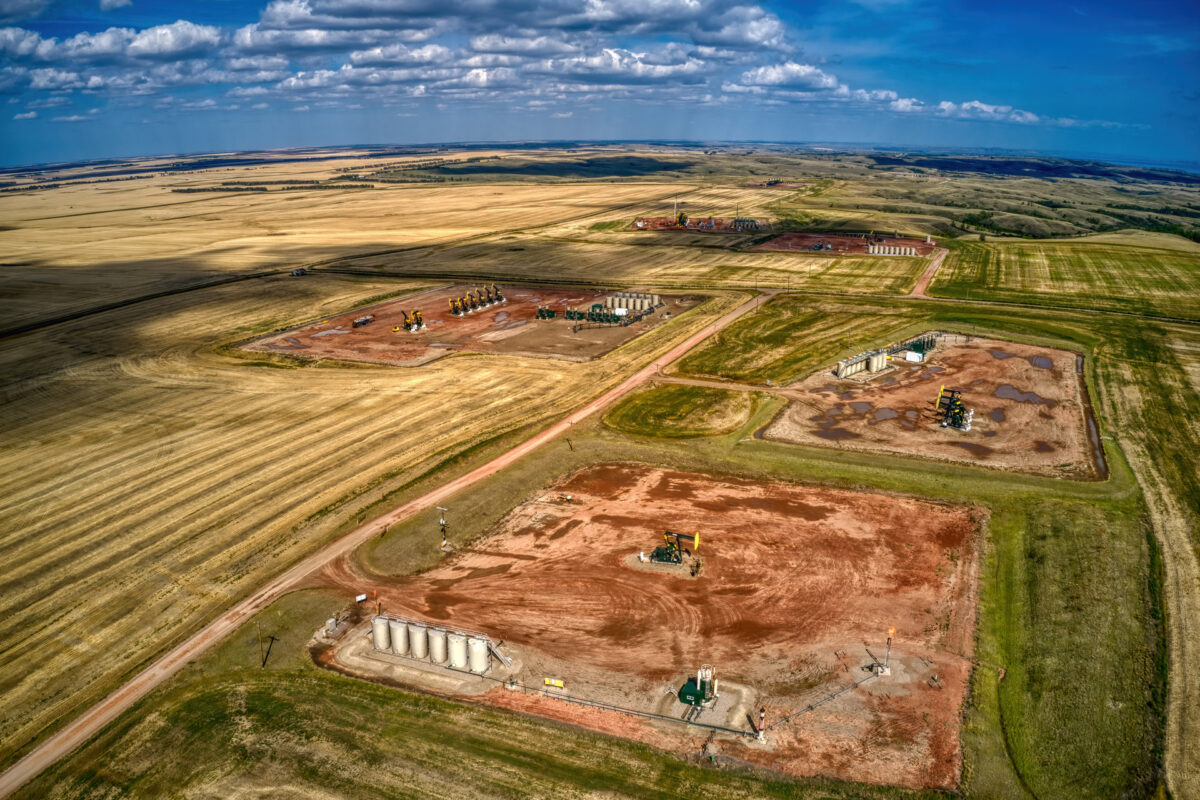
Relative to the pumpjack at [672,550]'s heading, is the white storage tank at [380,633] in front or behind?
behind

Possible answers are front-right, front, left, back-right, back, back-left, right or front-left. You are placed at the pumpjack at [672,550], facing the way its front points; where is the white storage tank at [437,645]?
back-right

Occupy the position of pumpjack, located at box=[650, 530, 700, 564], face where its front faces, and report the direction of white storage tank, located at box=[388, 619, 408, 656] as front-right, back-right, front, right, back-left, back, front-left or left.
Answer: back-right

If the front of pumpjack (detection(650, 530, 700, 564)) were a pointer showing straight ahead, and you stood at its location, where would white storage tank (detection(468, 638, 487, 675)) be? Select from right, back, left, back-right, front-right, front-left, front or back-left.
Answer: back-right

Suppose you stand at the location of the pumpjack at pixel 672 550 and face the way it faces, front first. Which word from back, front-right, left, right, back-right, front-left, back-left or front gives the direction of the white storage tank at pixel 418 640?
back-right

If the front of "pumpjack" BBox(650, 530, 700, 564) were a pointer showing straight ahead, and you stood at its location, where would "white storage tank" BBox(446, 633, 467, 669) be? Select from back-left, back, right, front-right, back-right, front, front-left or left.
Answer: back-right

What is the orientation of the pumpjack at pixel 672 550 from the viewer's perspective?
to the viewer's right

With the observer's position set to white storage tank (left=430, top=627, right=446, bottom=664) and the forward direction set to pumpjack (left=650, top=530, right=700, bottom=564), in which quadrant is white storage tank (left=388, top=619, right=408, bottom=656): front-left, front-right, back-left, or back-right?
back-left
